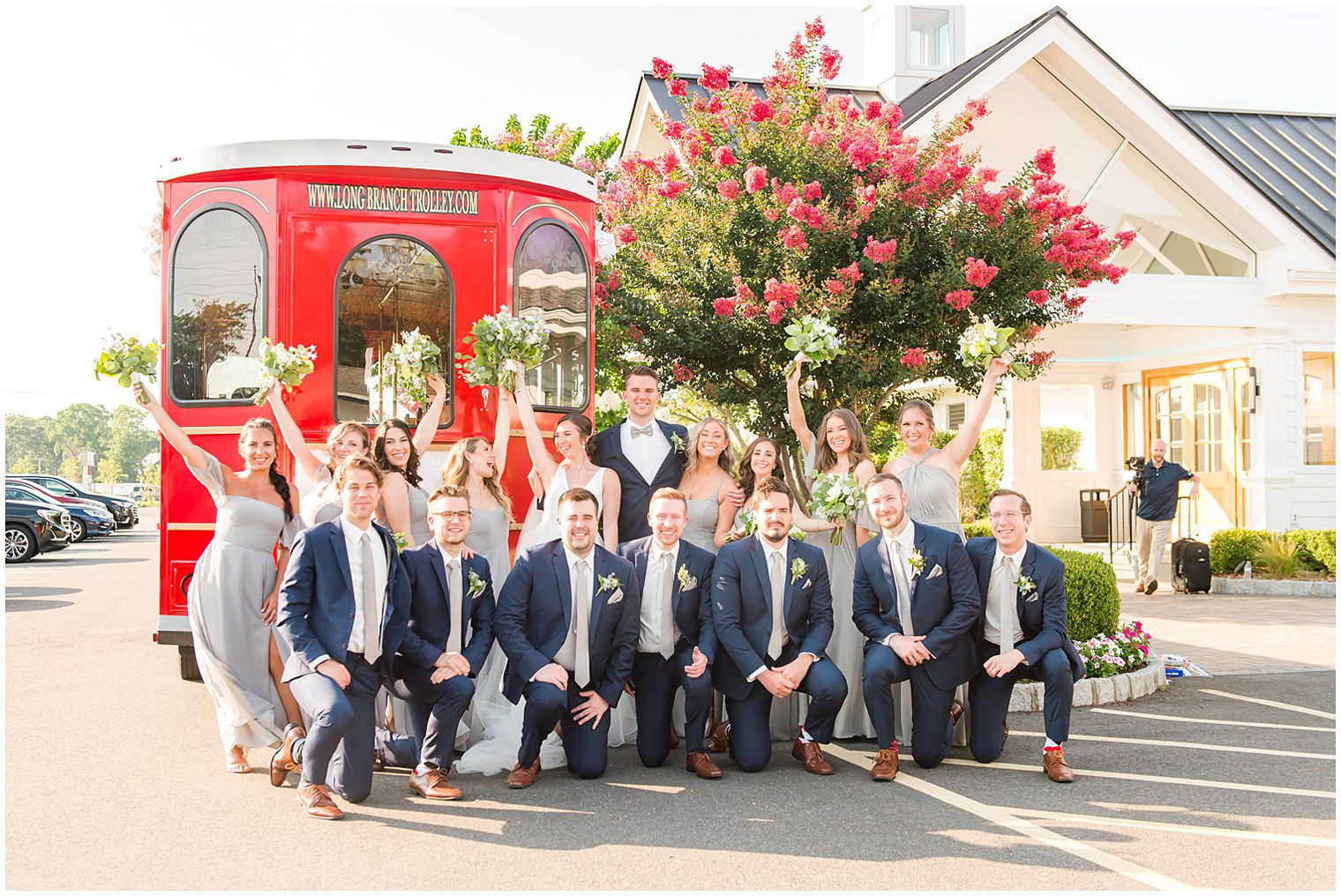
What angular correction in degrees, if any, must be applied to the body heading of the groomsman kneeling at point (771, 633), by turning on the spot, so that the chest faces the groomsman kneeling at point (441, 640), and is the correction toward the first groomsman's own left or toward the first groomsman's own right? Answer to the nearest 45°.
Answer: approximately 90° to the first groomsman's own right

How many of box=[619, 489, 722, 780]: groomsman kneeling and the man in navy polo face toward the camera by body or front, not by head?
2

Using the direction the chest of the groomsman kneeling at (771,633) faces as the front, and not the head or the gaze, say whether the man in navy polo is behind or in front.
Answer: behind

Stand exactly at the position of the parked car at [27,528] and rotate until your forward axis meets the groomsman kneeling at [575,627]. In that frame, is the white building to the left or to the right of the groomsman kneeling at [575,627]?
left

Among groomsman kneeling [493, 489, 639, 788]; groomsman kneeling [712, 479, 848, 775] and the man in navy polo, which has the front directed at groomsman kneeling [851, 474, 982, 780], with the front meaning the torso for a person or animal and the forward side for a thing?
the man in navy polo

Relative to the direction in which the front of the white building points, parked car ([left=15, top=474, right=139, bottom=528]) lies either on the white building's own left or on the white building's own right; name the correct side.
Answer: on the white building's own right

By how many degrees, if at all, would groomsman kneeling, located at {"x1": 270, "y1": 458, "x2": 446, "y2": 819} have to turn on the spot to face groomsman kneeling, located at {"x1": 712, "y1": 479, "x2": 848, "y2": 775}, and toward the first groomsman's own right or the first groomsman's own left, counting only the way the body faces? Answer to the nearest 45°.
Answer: approximately 45° to the first groomsman's own left

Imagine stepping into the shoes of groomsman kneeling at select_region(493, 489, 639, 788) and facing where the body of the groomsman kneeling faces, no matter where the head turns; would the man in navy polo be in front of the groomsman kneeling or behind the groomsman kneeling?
behind

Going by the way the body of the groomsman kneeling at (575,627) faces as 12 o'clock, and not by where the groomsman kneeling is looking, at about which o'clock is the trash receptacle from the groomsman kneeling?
The trash receptacle is roughly at 7 o'clock from the groomsman kneeling.
